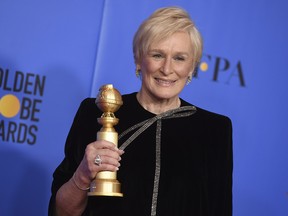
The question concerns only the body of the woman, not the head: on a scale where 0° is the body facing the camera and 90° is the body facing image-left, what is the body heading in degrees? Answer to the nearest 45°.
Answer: approximately 0°
